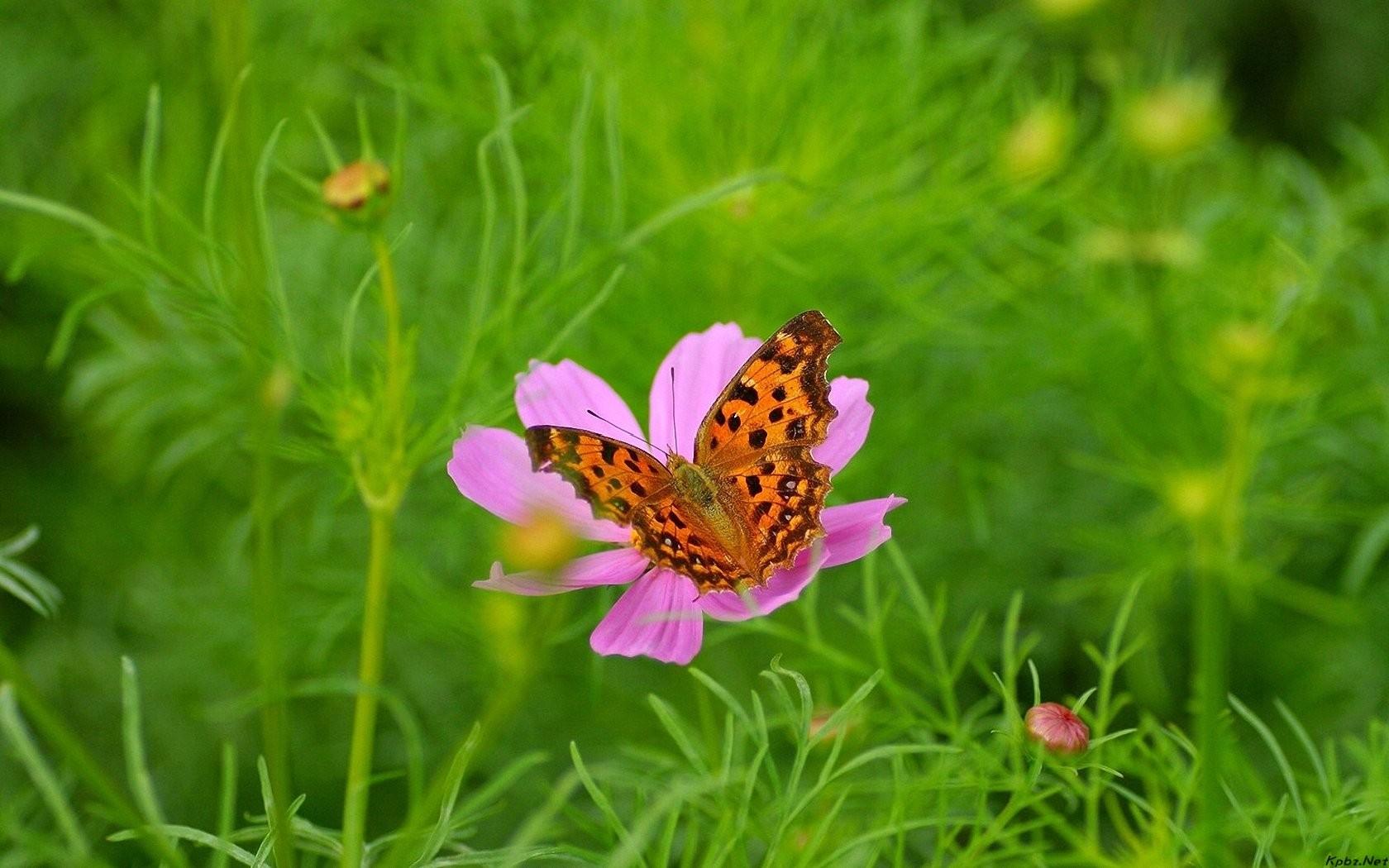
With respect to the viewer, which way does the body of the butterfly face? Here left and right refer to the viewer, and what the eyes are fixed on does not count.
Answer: facing away from the viewer and to the left of the viewer

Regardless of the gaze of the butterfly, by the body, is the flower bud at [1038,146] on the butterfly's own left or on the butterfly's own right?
on the butterfly's own right
